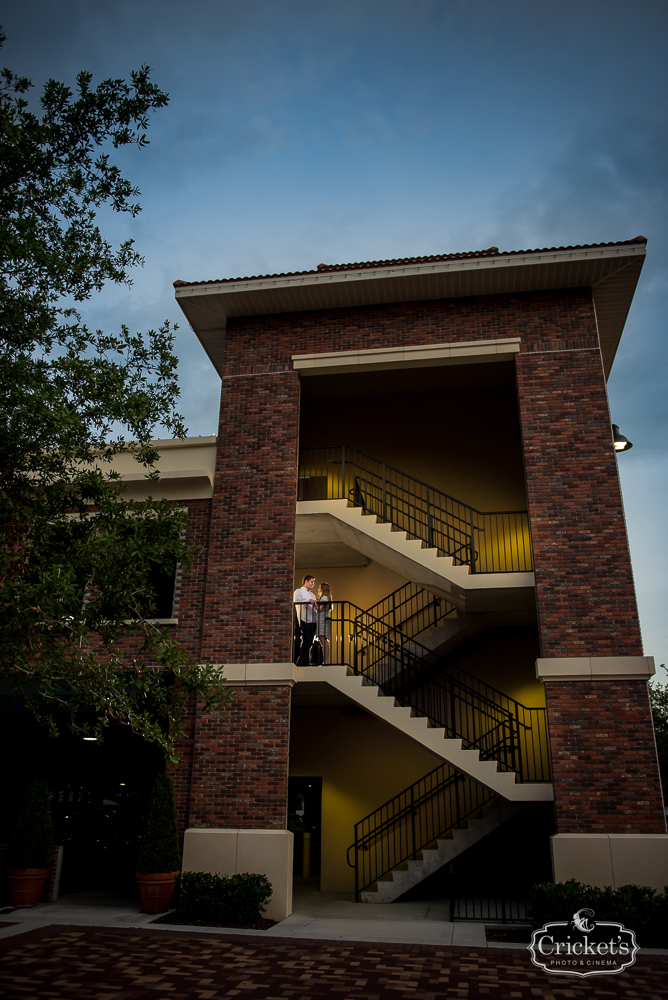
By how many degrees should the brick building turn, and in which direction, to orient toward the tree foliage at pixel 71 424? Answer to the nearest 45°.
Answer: approximately 45° to its right

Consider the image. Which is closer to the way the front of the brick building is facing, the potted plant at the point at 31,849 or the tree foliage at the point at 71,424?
the tree foliage

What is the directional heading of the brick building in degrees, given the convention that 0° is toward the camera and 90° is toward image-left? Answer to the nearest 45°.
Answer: approximately 0°

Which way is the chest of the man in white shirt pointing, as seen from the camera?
to the viewer's right

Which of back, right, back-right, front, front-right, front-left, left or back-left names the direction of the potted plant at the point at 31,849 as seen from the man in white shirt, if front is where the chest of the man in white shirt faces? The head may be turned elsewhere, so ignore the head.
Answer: back

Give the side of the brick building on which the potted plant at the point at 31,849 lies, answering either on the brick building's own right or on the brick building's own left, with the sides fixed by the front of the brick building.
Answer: on the brick building's own right
